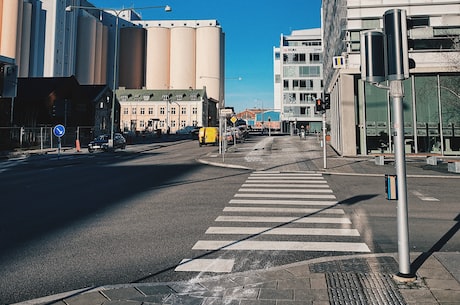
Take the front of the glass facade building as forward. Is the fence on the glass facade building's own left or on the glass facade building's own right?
on the glass facade building's own right

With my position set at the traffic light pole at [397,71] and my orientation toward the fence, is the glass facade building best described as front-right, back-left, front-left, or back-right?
front-right

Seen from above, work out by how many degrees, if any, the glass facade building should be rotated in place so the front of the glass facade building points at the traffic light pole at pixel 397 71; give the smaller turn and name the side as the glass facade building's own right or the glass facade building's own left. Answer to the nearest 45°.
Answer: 0° — it already faces it

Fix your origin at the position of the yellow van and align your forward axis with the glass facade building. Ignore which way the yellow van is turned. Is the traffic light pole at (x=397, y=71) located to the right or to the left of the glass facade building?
right

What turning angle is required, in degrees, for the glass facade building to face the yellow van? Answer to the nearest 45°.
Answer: approximately 90° to its right

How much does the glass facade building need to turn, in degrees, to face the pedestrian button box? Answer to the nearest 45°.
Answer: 0° — it already faces it
